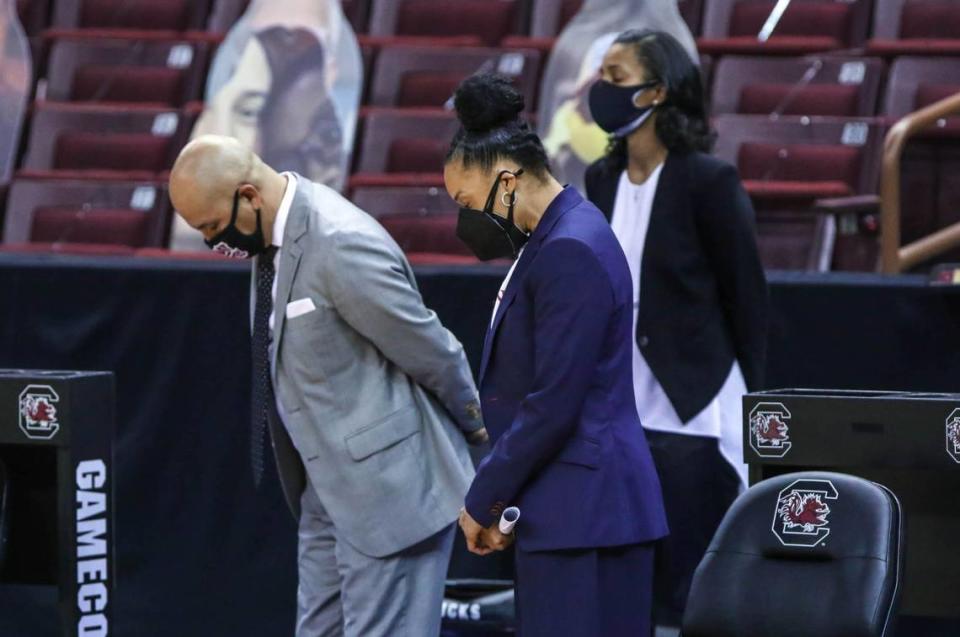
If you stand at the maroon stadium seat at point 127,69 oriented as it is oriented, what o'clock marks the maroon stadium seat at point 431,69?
the maroon stadium seat at point 431,69 is roughly at 10 o'clock from the maroon stadium seat at point 127,69.

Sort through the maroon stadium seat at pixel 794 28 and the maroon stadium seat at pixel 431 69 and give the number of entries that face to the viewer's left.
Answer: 0

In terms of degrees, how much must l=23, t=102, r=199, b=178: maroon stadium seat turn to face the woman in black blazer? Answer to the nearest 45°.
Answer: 0° — it already faces them

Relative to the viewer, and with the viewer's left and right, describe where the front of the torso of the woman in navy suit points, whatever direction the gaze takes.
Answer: facing to the left of the viewer

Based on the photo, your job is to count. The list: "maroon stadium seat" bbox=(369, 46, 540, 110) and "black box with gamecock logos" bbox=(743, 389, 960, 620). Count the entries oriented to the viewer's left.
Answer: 0

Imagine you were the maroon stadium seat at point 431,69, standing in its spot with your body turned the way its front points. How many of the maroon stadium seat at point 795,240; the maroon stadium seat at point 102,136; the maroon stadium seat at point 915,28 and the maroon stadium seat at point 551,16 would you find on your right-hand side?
1

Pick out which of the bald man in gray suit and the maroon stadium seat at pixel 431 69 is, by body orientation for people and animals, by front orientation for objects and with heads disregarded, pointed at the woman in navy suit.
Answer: the maroon stadium seat

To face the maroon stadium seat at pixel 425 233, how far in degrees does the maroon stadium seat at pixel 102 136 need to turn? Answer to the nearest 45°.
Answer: approximately 45° to its left

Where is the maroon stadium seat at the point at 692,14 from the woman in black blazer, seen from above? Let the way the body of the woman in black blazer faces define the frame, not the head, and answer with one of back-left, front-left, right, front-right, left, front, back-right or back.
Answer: back-right

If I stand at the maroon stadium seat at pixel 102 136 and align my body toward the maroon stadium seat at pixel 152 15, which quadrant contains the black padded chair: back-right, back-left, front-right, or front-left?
back-right
